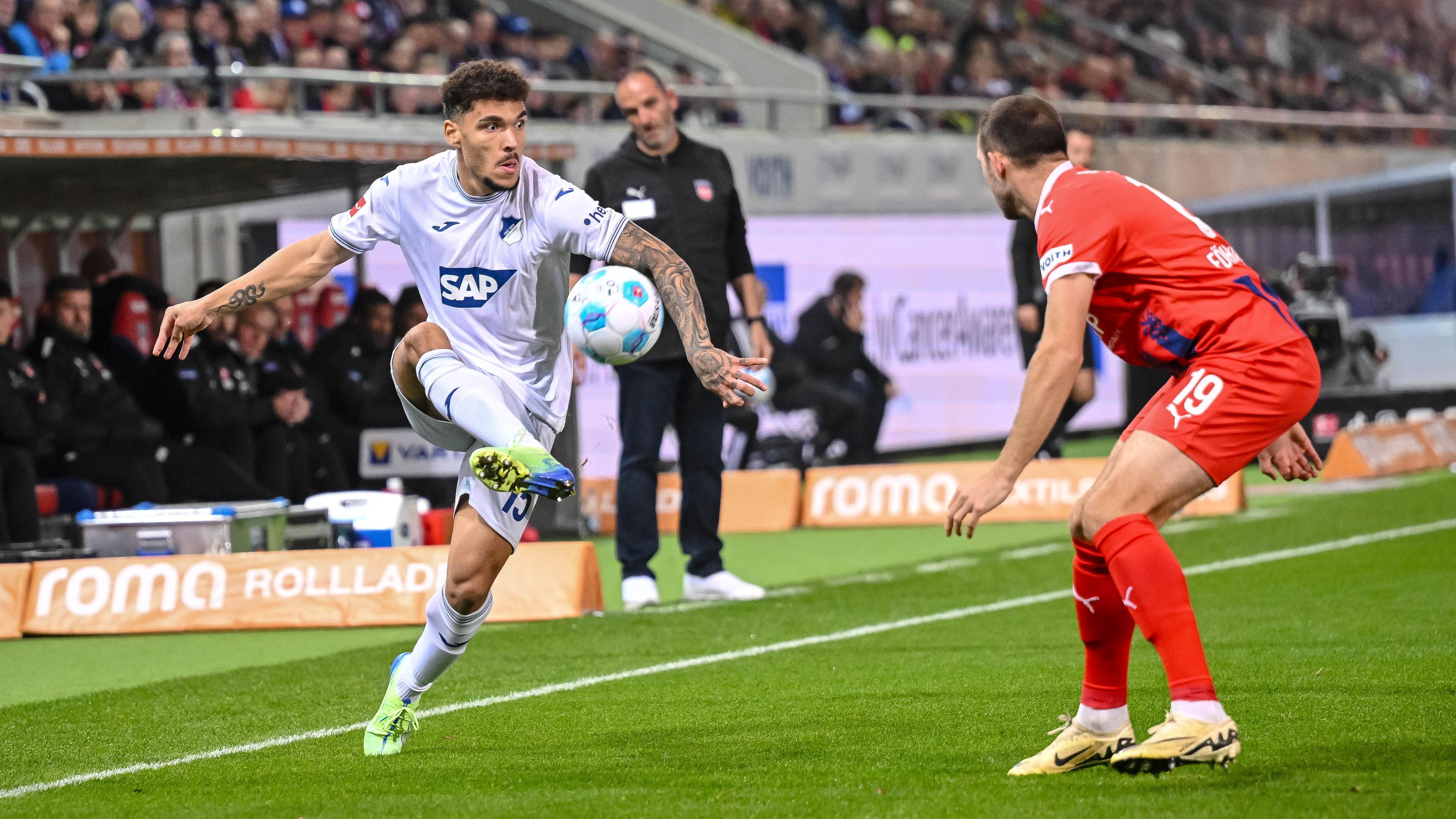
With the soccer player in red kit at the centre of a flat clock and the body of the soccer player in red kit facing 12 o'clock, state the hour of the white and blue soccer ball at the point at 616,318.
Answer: The white and blue soccer ball is roughly at 1 o'clock from the soccer player in red kit.

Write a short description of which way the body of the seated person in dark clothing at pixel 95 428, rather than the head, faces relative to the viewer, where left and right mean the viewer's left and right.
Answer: facing the viewer and to the right of the viewer

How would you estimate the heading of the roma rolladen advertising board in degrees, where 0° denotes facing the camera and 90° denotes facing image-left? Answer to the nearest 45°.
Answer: approximately 0°

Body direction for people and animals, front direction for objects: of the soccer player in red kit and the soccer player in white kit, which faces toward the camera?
the soccer player in white kit

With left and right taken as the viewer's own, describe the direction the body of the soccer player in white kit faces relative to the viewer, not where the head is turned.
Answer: facing the viewer

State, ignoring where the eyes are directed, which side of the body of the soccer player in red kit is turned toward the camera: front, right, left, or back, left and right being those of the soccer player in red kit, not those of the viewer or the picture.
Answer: left

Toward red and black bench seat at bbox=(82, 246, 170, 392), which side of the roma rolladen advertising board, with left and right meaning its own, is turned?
back

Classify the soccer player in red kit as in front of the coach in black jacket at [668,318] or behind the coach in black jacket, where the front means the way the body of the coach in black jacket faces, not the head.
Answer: in front

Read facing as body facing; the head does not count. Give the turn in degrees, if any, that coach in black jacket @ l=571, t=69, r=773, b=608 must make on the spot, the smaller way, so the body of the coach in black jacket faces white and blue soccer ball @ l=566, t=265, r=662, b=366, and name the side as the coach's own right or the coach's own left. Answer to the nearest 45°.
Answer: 0° — they already face it

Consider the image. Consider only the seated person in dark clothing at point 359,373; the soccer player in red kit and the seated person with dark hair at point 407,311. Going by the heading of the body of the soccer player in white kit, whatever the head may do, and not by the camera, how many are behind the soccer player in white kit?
2

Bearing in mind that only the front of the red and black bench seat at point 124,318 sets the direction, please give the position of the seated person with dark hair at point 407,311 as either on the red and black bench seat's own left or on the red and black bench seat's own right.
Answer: on the red and black bench seat's own left

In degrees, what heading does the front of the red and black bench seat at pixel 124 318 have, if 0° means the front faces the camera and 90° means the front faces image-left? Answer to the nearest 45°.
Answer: approximately 315°

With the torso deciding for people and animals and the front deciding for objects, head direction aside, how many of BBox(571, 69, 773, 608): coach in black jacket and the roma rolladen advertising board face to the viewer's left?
0

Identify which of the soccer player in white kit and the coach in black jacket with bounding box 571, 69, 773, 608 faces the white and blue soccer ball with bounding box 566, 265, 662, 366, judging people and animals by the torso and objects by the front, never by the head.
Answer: the coach in black jacket

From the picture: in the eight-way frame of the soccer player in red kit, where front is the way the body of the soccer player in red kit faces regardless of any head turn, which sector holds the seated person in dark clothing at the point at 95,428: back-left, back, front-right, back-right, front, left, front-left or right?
front-right

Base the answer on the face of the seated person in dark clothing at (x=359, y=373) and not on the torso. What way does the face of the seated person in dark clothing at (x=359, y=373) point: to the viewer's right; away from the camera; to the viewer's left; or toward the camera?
toward the camera
